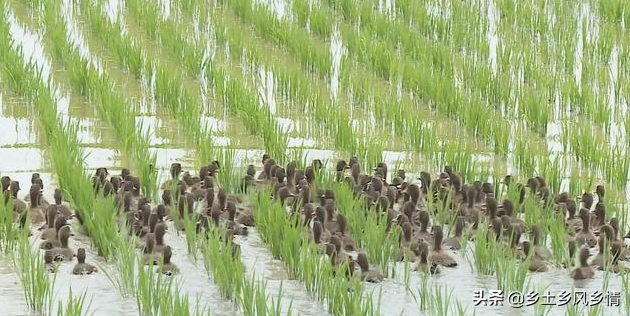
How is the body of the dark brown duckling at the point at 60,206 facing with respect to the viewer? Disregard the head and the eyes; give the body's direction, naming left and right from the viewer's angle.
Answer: facing away from the viewer and to the left of the viewer

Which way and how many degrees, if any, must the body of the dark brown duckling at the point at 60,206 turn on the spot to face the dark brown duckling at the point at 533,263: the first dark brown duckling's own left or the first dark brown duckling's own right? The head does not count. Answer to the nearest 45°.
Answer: approximately 180°

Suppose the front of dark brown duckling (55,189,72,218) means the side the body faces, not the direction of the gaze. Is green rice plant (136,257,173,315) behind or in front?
behind

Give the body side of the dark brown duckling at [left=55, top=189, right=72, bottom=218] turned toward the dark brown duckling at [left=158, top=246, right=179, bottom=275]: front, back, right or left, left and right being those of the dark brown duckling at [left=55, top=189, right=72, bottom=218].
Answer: back

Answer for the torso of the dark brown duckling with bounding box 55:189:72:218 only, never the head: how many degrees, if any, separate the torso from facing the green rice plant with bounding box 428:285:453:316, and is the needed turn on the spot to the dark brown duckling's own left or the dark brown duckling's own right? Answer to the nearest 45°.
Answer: approximately 180°
